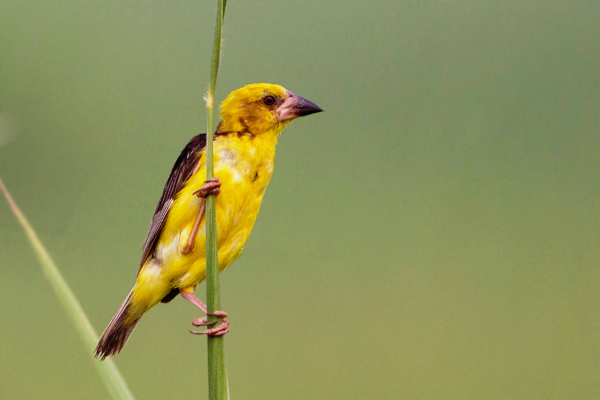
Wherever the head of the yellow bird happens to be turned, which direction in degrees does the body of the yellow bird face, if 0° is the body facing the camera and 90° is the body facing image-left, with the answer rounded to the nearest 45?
approximately 315°

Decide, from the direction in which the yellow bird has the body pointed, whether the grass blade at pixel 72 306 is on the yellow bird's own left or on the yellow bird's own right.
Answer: on the yellow bird's own right
